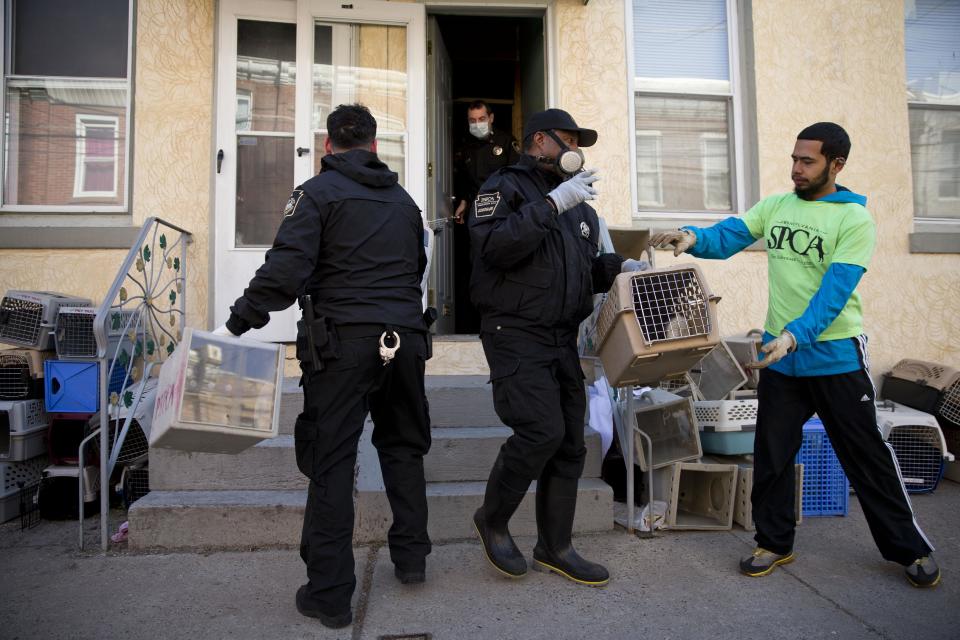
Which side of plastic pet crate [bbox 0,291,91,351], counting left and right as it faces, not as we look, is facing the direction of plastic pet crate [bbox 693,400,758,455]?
left

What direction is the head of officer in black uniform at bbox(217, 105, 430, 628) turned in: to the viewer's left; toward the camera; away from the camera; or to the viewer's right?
away from the camera

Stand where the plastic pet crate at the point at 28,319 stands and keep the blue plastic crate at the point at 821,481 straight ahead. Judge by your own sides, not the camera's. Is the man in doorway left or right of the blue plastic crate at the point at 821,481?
left

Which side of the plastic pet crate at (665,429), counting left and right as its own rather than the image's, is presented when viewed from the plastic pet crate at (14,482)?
right

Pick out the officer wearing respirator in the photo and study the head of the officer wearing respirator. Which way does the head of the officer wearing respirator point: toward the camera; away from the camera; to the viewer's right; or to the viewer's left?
to the viewer's right

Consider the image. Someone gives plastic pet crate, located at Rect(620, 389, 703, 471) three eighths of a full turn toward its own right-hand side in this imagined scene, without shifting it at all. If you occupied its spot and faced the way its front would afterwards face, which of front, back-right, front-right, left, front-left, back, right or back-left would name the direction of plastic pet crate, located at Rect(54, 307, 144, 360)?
front-left

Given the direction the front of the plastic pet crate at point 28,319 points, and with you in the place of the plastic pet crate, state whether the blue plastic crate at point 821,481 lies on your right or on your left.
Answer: on your left

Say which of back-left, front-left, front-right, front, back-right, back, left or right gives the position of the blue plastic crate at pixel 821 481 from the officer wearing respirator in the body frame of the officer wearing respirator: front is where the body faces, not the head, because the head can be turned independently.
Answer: left

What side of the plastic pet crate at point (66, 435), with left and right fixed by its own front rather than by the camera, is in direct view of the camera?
front

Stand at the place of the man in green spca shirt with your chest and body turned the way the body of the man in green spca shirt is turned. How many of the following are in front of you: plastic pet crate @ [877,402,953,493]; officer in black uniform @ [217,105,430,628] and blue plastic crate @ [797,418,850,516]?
1
